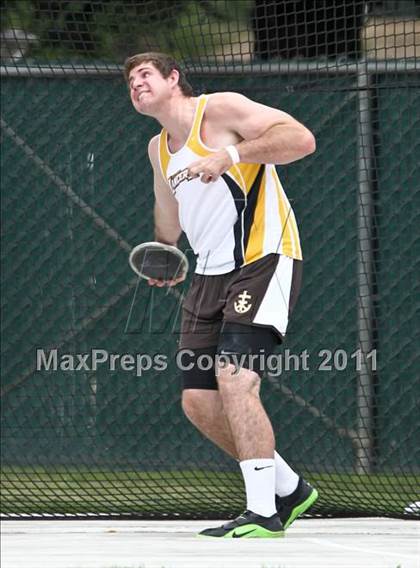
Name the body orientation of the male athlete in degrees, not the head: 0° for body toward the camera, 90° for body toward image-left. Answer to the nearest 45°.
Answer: approximately 45°
